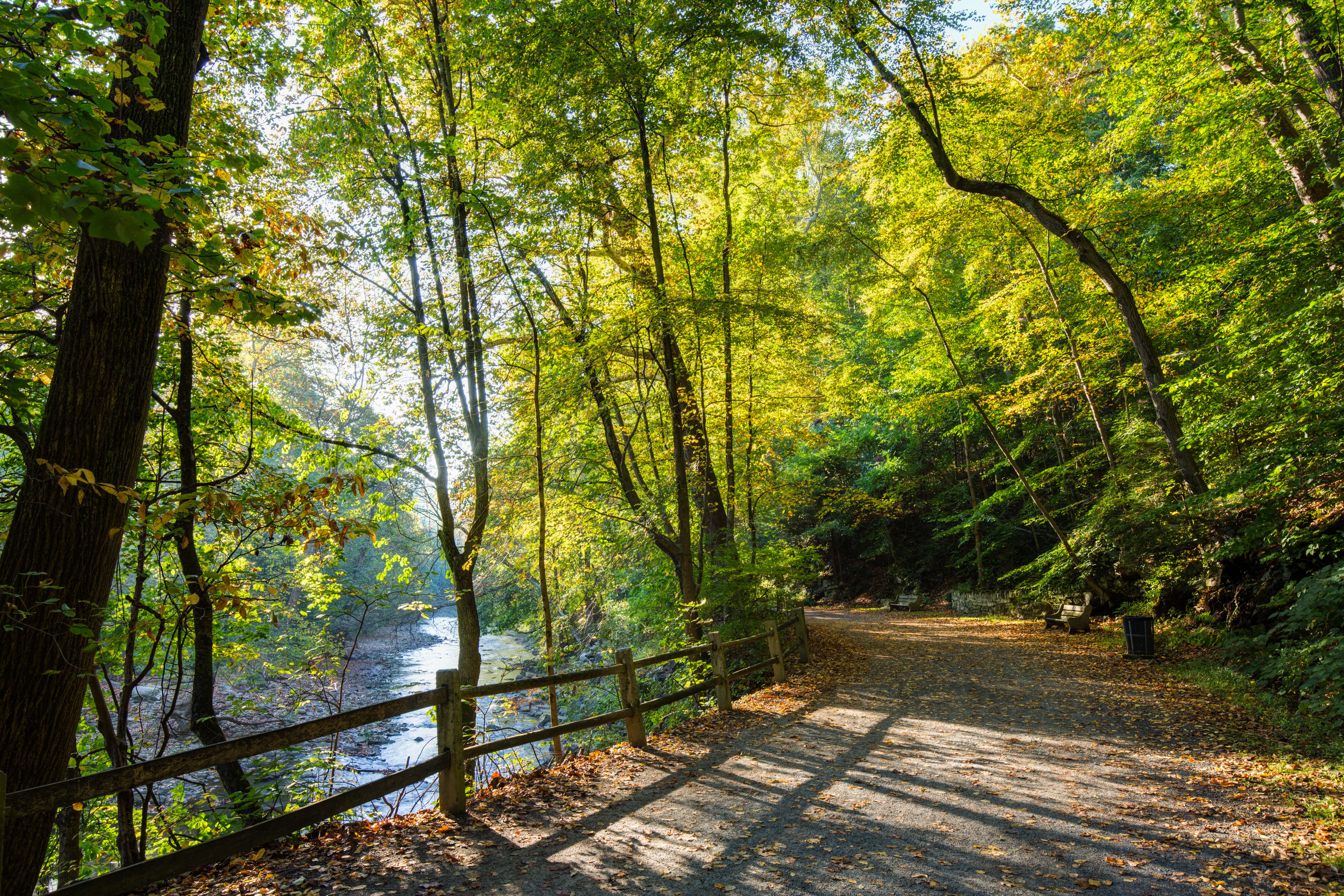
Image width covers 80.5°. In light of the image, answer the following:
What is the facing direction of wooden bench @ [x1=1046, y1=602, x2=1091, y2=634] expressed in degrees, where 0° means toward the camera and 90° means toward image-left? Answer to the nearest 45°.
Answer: approximately 45°

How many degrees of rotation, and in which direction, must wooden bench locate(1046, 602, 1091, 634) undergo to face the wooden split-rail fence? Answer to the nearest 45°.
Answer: approximately 45° to its left

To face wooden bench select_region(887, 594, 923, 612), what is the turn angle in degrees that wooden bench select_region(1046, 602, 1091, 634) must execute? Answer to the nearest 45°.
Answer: approximately 90° to its right

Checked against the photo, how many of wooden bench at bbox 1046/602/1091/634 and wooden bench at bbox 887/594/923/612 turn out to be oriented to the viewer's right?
0

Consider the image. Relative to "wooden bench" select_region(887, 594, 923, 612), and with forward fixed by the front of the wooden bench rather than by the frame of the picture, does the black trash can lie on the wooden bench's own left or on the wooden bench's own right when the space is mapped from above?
on the wooden bench's own left

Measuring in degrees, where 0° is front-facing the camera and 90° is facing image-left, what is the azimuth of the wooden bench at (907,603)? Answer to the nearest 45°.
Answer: approximately 45°

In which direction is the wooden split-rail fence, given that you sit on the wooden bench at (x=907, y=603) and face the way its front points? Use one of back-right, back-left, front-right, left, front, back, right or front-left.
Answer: front-left
